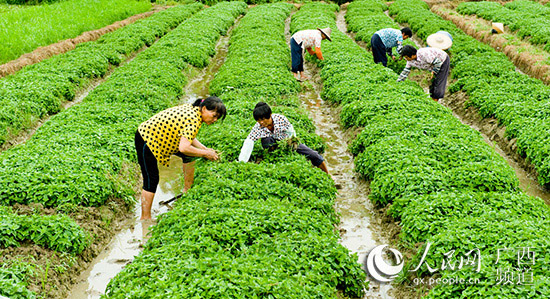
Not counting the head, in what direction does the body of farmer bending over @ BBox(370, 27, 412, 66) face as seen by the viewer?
to the viewer's right

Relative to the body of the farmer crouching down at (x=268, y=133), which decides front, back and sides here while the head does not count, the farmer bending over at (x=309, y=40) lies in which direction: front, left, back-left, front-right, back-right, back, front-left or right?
back-right

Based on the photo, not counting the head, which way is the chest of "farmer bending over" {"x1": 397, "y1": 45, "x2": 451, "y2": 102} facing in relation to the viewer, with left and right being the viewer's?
facing to the left of the viewer

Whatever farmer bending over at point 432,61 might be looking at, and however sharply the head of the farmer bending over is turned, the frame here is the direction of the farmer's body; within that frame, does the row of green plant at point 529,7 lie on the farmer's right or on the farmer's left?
on the farmer's right

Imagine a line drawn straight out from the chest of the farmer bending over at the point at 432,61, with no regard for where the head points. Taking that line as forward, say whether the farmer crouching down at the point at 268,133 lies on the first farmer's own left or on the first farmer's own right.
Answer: on the first farmer's own left

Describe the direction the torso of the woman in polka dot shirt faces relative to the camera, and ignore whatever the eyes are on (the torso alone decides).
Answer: to the viewer's right

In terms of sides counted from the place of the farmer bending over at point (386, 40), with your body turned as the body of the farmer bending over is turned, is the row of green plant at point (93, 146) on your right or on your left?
on your right

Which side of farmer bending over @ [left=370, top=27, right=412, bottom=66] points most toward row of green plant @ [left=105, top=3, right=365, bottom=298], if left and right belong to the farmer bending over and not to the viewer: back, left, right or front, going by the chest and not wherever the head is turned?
right

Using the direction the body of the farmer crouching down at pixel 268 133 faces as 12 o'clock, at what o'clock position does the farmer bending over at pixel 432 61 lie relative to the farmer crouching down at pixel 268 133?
the farmer bending over at pixel 432 61 is roughly at 6 o'clock from the farmer crouching down at pixel 268 133.

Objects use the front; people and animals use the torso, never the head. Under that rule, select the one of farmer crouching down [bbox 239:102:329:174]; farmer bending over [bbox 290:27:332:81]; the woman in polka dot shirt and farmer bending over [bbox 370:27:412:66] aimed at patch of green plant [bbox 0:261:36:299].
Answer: farmer crouching down [bbox 239:102:329:174]
